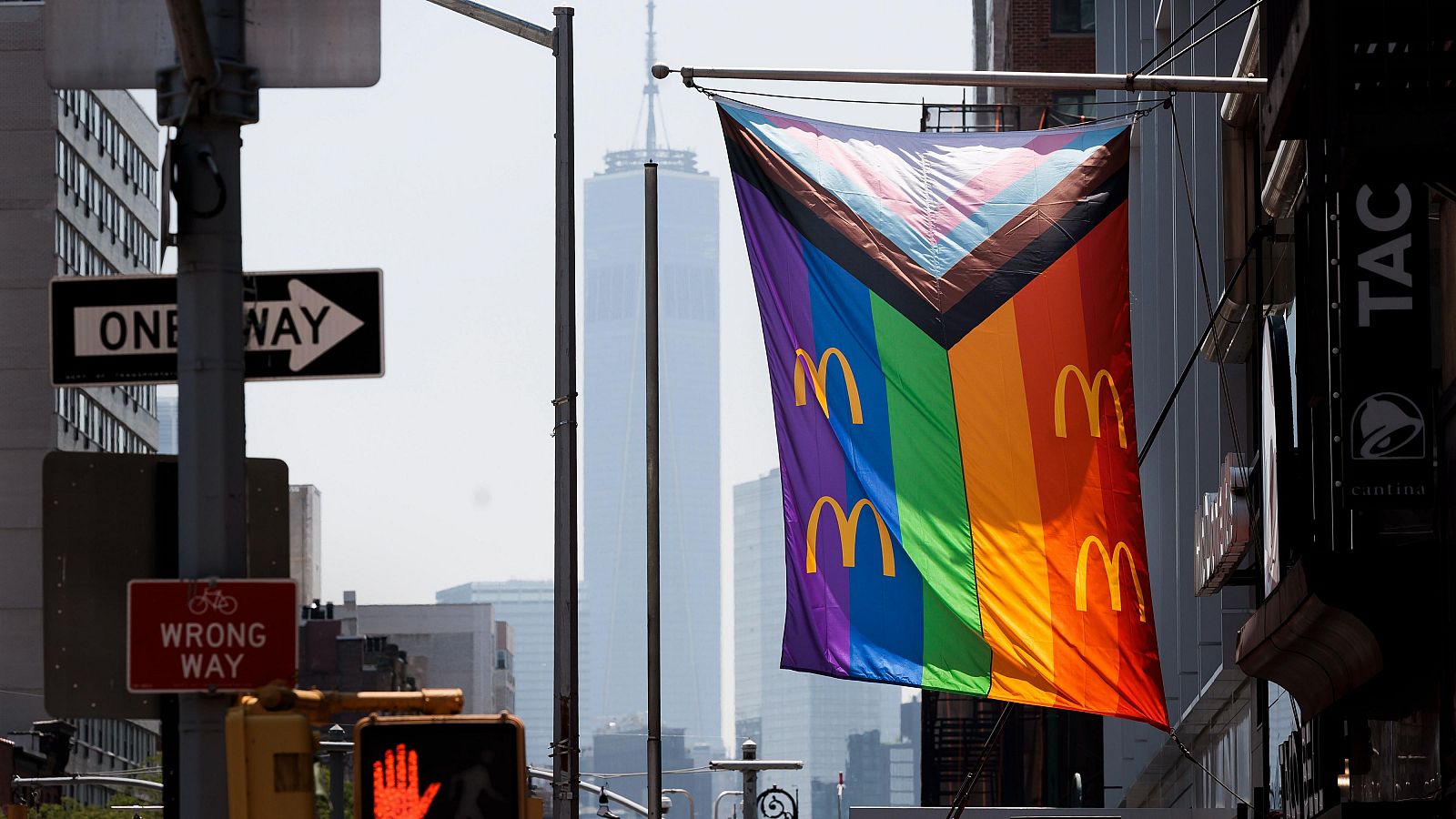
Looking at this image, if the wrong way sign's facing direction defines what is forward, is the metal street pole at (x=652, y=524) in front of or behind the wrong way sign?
behind

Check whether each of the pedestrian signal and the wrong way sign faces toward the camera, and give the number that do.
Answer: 2

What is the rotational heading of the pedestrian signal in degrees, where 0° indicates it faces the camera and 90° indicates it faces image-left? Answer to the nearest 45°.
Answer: approximately 0°

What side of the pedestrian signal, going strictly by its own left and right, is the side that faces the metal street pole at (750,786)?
back

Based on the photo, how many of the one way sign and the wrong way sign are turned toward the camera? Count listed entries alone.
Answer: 2

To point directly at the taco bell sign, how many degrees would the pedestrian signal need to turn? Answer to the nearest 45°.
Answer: approximately 135° to its left
